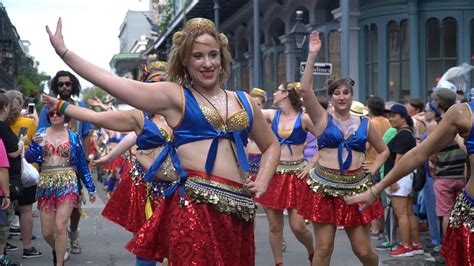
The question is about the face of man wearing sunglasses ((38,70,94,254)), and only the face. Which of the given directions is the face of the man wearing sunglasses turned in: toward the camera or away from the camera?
toward the camera

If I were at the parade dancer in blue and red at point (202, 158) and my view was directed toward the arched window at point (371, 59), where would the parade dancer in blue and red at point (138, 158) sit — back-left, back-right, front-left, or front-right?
front-left

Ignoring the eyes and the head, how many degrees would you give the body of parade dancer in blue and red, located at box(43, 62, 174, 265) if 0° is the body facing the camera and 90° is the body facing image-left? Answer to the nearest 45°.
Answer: approximately 315°

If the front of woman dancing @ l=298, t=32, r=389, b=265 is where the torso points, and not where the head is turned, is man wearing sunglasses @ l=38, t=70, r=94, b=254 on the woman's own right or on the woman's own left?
on the woman's own right

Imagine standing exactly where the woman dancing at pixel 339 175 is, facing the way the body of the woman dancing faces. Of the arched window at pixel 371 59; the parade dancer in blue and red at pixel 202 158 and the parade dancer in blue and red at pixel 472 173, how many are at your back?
1

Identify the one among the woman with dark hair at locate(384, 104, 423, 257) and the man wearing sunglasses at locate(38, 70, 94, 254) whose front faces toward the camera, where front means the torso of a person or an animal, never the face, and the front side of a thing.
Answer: the man wearing sunglasses

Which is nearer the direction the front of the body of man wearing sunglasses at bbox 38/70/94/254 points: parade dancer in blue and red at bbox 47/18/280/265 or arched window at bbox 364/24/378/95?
the parade dancer in blue and red

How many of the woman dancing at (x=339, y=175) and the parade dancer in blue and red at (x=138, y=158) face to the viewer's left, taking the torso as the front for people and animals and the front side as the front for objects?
0

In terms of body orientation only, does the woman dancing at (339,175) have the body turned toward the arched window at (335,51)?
no

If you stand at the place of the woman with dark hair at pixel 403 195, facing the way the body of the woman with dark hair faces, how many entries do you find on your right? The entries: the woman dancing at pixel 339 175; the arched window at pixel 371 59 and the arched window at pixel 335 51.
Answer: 2

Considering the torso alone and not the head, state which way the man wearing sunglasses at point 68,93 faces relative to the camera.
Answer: toward the camera

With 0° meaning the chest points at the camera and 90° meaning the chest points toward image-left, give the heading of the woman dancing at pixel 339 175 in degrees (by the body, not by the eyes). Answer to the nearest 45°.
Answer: approximately 0°

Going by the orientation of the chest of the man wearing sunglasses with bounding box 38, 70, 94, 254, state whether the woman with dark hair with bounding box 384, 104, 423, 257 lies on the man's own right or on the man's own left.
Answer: on the man's own left

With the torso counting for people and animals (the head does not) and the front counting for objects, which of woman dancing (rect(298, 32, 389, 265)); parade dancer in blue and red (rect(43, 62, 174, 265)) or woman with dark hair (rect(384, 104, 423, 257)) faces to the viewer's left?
the woman with dark hair

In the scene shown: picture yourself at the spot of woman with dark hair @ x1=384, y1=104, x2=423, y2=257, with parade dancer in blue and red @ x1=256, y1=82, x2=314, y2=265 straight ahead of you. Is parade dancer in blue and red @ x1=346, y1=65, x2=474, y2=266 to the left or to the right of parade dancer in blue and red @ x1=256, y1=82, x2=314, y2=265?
left

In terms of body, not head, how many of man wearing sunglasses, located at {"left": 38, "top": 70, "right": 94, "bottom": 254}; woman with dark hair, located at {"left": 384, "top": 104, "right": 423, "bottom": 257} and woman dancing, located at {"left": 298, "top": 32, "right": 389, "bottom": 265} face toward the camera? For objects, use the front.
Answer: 2
